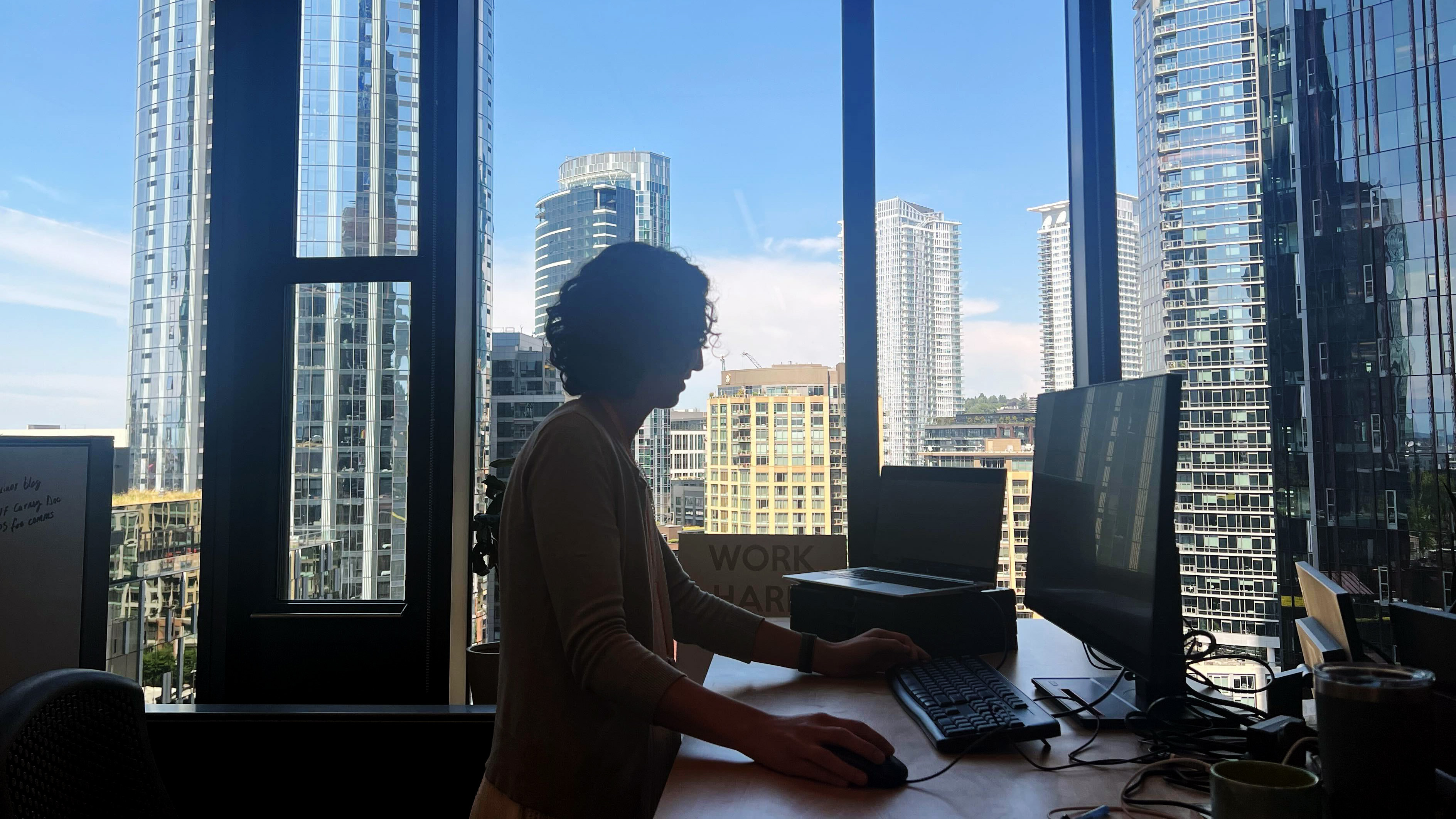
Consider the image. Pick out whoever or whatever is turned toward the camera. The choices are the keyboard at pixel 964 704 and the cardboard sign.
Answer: the cardboard sign

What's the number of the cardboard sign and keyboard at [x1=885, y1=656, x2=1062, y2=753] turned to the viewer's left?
1

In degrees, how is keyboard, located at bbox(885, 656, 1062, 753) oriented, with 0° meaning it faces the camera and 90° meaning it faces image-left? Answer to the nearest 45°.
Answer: approximately 90°

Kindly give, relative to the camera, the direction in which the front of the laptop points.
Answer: facing the viewer and to the left of the viewer

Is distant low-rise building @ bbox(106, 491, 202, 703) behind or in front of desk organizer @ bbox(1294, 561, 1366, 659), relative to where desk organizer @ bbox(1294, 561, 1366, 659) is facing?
in front

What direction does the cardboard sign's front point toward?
toward the camera

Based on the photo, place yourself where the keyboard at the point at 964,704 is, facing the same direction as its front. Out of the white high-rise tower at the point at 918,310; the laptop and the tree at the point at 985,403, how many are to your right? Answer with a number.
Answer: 3

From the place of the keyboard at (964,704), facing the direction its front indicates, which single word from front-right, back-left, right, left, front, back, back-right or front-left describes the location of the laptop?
right
